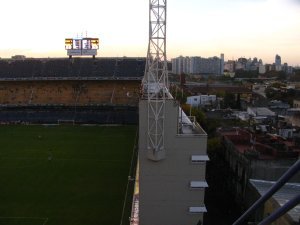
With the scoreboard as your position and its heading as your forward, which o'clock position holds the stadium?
The stadium is roughly at 12 o'clock from the scoreboard.

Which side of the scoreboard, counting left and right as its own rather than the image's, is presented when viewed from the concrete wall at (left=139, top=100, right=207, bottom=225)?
front

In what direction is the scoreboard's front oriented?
toward the camera
